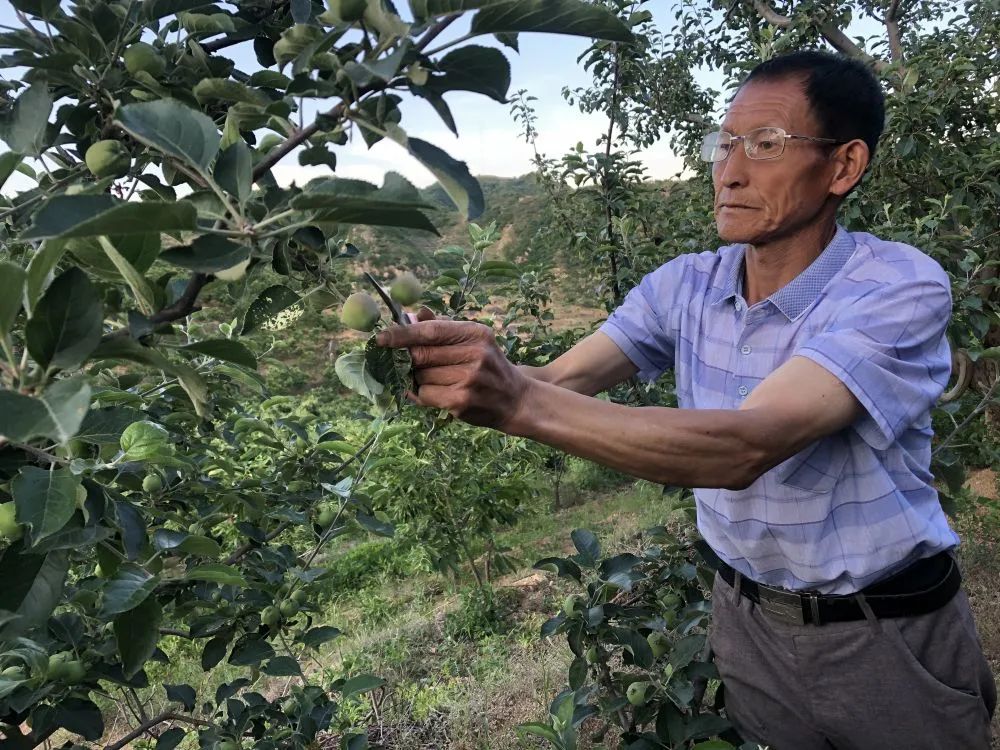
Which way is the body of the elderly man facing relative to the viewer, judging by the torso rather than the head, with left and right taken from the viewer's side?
facing the viewer and to the left of the viewer

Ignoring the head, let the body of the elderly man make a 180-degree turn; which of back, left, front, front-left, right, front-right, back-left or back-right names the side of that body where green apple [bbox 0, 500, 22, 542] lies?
back

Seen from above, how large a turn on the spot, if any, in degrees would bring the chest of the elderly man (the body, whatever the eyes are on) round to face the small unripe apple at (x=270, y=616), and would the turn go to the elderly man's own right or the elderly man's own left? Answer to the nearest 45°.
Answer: approximately 45° to the elderly man's own right

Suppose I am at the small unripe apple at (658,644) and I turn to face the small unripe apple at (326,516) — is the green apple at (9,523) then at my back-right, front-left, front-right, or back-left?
front-left
